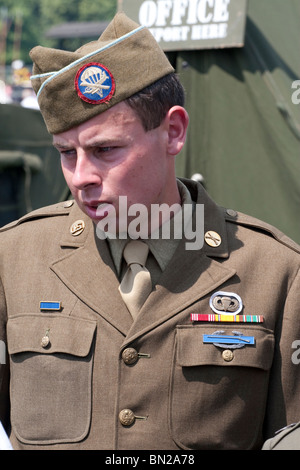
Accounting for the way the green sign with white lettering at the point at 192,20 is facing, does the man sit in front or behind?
in front

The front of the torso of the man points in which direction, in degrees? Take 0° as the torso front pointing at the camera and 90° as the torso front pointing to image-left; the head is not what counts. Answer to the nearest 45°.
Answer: approximately 0°

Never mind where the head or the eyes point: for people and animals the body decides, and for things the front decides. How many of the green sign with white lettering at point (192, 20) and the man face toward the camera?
2

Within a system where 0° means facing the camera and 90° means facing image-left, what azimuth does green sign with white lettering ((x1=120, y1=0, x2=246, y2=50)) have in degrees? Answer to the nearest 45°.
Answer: approximately 0°
